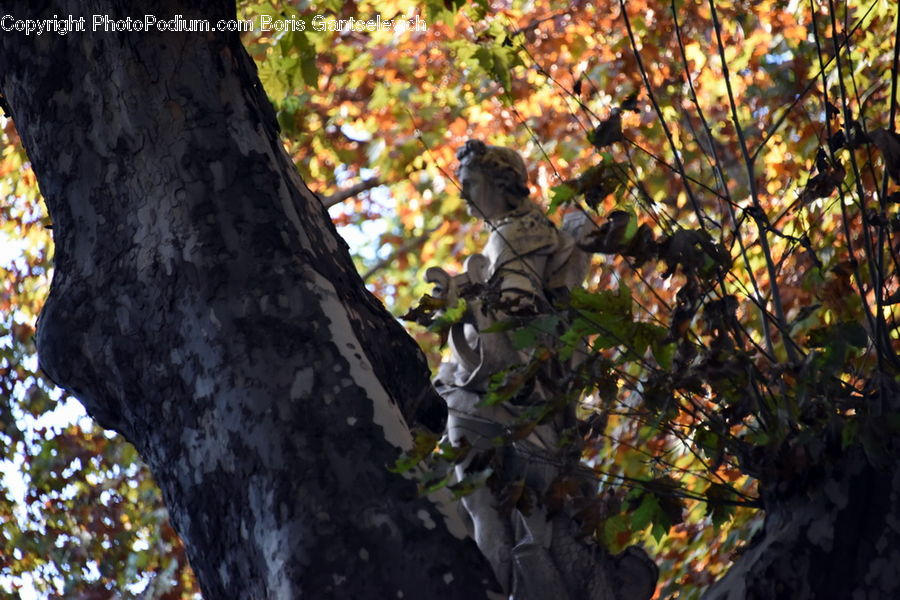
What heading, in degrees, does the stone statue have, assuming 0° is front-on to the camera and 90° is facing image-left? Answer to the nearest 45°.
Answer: approximately 90°

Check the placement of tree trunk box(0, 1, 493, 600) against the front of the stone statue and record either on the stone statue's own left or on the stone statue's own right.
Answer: on the stone statue's own left

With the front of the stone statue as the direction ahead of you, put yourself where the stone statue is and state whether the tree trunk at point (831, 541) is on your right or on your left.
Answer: on your left
